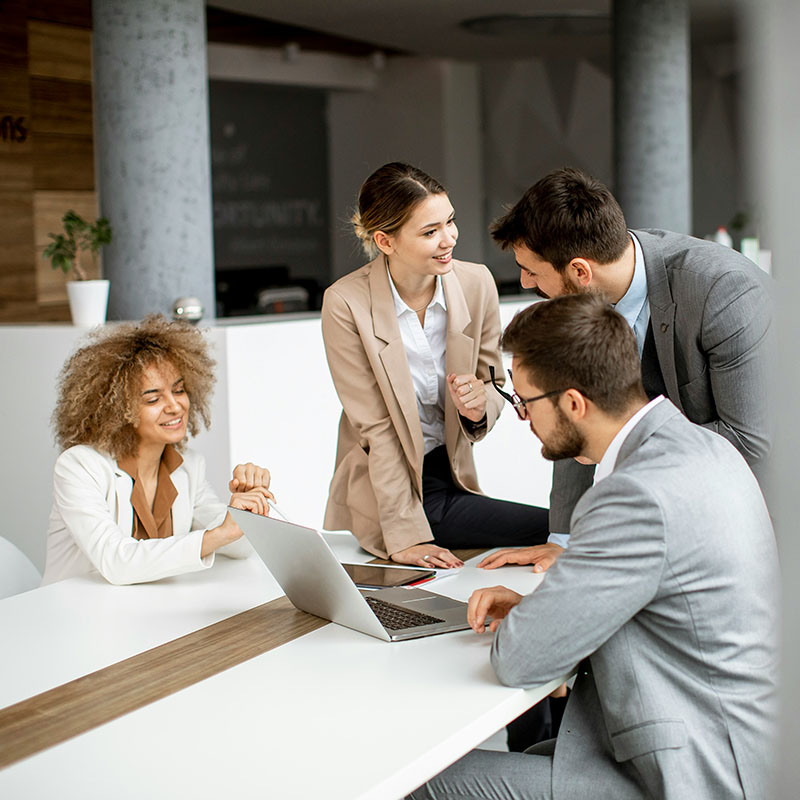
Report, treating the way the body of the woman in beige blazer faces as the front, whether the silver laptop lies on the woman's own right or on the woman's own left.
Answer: on the woman's own right

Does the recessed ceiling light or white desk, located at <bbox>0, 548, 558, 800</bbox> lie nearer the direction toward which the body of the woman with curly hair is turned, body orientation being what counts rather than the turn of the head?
the white desk

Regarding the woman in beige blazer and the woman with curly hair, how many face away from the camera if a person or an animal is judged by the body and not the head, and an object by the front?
0

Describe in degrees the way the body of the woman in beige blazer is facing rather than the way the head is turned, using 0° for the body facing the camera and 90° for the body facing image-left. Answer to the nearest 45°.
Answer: approximately 315°

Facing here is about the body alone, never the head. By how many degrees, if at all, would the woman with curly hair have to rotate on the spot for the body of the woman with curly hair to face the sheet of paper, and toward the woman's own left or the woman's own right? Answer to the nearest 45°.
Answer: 0° — they already face it

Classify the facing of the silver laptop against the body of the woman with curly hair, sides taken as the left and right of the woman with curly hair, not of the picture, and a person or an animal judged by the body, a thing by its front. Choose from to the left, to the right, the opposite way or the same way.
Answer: to the left

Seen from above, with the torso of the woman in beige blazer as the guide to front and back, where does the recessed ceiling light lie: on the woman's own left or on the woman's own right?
on the woman's own left

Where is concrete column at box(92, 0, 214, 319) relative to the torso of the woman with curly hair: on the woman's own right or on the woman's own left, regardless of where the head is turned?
on the woman's own left

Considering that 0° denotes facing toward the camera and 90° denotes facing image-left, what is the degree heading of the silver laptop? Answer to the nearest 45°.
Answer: approximately 225°

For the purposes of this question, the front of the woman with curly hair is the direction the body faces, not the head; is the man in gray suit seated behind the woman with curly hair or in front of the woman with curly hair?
in front
